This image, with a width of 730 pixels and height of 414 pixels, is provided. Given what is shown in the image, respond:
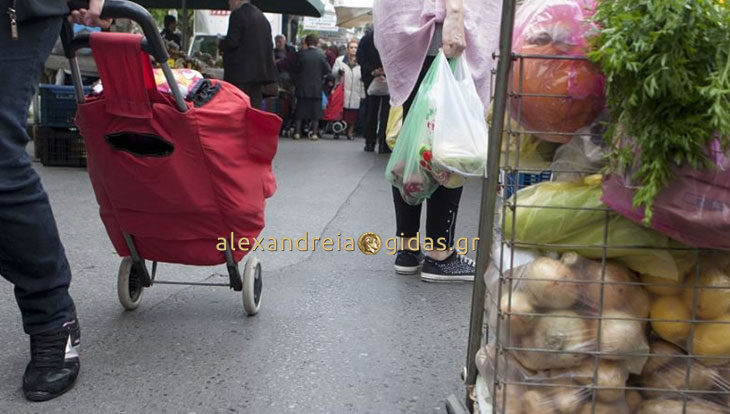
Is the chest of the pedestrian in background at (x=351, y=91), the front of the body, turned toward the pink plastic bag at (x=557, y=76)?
yes

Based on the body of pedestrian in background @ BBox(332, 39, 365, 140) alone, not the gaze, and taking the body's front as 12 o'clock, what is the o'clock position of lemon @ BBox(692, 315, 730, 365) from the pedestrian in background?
The lemon is roughly at 12 o'clock from the pedestrian in background.
